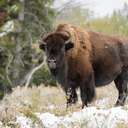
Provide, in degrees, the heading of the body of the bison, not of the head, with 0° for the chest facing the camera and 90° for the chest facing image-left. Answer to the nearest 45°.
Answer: approximately 45°
